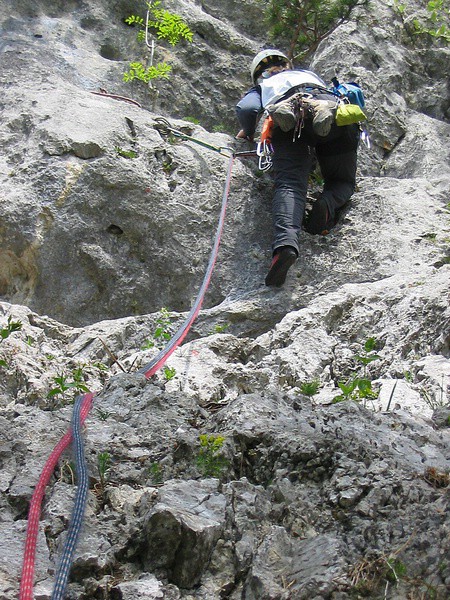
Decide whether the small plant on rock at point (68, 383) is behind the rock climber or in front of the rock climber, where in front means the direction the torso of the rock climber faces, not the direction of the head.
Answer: behind

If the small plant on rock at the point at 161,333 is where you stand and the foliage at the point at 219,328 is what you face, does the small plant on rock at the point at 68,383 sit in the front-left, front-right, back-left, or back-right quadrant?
back-right

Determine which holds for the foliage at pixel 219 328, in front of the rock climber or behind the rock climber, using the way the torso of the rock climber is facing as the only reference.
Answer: behind

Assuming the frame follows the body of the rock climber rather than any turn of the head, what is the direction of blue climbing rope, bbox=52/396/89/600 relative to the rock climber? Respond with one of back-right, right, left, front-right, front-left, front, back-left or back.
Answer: back

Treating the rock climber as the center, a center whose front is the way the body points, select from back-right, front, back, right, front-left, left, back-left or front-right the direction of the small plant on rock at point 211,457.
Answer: back

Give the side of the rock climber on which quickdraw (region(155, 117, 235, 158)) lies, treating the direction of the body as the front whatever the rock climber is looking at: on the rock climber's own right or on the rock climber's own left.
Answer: on the rock climber's own left

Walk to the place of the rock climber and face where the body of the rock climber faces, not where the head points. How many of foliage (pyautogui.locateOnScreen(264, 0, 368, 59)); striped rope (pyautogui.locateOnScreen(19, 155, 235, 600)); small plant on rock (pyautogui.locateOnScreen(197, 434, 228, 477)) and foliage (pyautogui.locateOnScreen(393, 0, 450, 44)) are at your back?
2

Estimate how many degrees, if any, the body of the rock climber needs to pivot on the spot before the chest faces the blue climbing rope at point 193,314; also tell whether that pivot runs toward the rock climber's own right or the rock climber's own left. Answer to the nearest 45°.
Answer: approximately 180°

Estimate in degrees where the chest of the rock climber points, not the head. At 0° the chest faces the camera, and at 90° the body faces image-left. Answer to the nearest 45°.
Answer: approximately 180°

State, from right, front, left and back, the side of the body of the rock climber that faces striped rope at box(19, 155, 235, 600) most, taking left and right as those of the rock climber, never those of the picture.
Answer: back

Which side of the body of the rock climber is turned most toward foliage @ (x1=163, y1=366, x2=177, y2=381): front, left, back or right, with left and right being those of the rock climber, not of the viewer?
back

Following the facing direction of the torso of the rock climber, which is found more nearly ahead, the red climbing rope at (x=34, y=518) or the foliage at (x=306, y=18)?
the foliage
